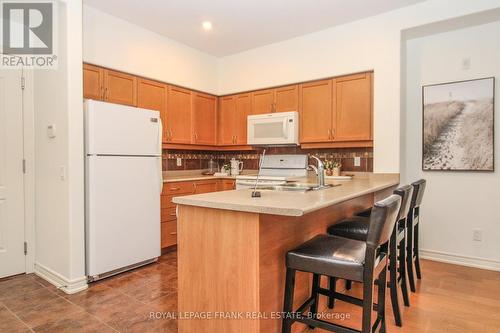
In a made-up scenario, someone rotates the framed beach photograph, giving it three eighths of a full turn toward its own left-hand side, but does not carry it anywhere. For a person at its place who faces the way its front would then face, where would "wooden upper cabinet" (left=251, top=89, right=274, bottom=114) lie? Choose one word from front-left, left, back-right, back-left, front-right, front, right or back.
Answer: back

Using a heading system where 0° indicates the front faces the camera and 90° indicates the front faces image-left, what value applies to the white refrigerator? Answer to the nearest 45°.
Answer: approximately 315°

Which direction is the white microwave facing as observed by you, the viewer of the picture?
facing the viewer and to the left of the viewer

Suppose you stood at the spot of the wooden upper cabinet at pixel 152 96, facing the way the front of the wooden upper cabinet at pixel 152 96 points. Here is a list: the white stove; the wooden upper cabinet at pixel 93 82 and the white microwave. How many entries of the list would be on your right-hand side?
1

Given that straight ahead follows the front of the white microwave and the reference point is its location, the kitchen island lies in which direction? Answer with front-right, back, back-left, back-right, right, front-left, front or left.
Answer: front-left

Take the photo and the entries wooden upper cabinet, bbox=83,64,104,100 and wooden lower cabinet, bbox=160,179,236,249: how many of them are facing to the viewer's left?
0

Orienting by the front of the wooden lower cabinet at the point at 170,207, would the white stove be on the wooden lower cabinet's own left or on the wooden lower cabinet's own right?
on the wooden lower cabinet's own left

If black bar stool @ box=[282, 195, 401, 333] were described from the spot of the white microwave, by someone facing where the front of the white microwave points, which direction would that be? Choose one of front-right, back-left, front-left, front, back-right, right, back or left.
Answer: front-left

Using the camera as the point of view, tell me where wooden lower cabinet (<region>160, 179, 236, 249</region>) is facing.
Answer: facing the viewer and to the right of the viewer
